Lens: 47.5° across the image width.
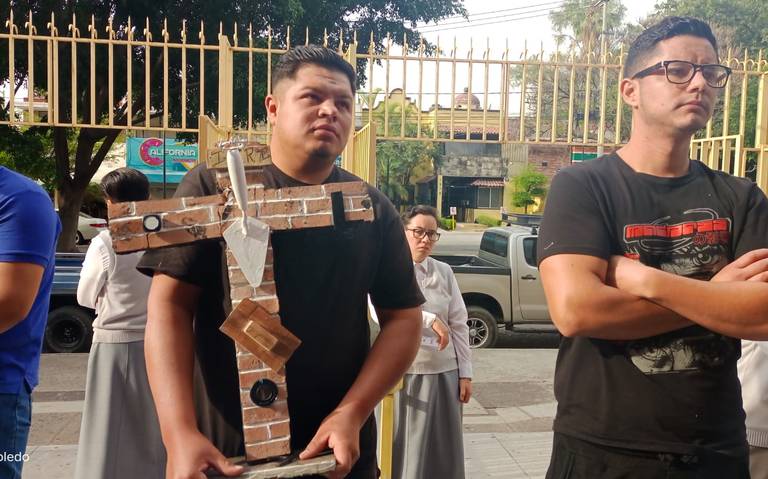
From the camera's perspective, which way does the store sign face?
toward the camera

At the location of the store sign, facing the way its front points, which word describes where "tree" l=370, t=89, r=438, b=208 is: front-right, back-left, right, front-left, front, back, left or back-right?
back-left

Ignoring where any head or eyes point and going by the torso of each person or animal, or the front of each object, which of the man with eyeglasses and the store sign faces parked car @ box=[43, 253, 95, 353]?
the store sign

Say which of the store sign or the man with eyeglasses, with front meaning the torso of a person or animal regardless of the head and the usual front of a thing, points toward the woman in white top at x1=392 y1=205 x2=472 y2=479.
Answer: the store sign

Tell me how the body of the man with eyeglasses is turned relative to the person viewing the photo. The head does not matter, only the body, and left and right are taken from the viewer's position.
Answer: facing the viewer and to the right of the viewer

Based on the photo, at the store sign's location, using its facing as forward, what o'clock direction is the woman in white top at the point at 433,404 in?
The woman in white top is roughly at 12 o'clock from the store sign.

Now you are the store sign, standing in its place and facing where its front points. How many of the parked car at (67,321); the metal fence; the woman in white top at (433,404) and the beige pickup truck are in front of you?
4

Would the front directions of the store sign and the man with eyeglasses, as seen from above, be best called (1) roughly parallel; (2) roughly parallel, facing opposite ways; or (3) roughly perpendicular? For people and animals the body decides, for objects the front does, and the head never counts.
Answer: roughly parallel

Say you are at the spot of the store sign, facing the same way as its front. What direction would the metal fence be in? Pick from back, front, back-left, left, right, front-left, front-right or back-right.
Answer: front

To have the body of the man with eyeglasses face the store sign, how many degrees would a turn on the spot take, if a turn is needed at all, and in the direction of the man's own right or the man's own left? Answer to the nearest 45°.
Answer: approximately 180°

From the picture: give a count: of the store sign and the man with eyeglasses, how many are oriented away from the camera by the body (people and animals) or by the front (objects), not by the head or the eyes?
0

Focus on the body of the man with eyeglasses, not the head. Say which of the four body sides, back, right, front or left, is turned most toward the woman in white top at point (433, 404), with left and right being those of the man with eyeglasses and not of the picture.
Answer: back

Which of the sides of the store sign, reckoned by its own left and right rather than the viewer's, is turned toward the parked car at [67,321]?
front
